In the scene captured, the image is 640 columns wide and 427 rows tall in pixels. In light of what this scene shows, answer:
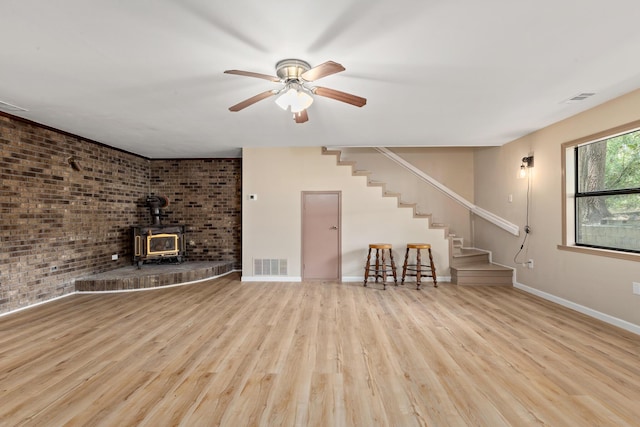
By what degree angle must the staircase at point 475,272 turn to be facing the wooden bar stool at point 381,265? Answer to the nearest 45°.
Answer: approximately 45° to its right

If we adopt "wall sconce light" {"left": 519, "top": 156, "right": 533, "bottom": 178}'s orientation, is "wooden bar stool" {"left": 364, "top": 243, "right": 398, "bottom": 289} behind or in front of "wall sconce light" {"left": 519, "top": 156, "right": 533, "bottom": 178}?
in front

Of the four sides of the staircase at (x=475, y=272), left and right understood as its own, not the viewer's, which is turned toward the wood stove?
right

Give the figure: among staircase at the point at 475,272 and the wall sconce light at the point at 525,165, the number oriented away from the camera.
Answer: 0

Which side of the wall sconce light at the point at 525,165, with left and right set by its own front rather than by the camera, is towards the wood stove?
front

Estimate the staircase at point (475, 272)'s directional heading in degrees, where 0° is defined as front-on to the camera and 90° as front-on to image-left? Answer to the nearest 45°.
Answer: approximately 0°
